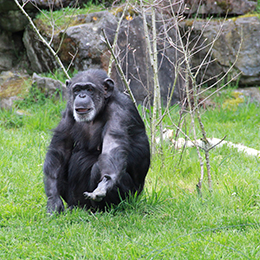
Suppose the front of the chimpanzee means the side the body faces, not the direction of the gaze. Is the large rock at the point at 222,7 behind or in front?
behind

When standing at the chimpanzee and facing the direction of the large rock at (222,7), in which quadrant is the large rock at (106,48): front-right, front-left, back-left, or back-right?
front-left

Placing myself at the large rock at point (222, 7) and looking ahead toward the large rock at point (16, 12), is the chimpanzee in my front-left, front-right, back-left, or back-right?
front-left

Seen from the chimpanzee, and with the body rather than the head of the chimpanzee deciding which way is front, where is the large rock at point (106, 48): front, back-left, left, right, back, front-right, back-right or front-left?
back-right

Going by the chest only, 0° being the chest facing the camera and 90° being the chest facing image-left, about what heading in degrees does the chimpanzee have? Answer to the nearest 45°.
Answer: approximately 45°

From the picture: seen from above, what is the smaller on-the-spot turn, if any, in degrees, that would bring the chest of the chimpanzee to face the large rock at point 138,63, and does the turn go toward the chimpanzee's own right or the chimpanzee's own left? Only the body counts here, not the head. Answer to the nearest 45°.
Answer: approximately 135° to the chimpanzee's own right

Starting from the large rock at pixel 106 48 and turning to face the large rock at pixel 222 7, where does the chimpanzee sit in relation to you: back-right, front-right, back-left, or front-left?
back-right
